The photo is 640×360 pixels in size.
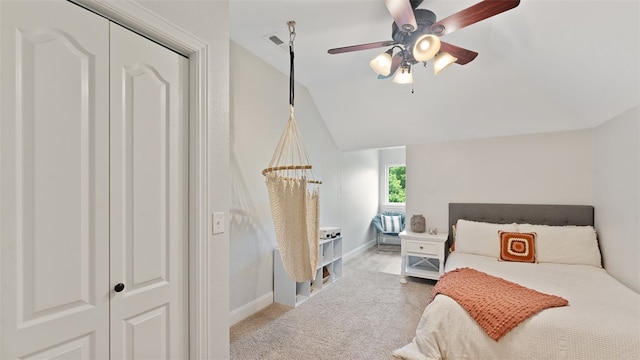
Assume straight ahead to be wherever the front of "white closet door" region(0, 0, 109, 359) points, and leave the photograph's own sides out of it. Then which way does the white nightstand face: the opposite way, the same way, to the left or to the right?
to the right

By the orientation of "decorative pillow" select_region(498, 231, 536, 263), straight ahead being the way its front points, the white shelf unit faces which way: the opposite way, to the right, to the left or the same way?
to the left

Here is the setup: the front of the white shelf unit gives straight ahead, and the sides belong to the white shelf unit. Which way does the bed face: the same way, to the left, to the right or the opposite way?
to the right

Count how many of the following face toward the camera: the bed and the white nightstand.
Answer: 2

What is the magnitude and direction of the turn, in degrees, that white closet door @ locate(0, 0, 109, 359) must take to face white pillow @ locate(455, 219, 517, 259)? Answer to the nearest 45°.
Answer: approximately 45° to its left

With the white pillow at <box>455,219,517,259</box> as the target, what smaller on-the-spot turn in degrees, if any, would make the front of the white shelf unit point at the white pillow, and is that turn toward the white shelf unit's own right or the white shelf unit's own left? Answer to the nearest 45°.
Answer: approximately 45° to the white shelf unit's own left

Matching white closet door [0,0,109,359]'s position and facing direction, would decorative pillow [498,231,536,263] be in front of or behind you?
in front

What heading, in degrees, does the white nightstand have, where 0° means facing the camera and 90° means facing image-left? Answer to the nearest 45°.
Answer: approximately 0°

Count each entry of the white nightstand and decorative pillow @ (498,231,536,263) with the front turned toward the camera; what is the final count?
2

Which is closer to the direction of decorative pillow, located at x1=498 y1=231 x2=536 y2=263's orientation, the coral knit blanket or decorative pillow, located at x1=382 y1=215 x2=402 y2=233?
the coral knit blanket

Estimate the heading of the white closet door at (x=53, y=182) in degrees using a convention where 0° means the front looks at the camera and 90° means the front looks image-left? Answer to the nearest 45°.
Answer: approximately 315°
